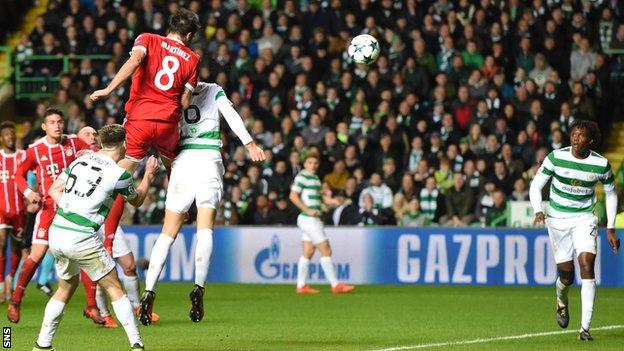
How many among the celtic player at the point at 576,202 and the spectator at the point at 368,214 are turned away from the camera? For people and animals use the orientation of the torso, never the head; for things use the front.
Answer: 0

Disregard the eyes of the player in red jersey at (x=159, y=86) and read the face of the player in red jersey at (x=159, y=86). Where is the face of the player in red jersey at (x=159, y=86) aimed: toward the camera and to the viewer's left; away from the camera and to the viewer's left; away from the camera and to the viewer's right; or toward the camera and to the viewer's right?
away from the camera and to the viewer's right

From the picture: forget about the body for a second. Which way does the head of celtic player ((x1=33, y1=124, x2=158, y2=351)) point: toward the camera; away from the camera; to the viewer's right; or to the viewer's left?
away from the camera

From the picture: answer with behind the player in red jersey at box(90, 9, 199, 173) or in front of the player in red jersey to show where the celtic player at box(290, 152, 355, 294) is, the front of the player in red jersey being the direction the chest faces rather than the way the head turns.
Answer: in front

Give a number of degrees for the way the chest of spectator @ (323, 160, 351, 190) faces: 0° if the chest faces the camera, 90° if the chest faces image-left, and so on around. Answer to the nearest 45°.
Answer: approximately 0°

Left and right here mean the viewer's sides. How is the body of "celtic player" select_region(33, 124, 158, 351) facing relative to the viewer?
facing away from the viewer and to the right of the viewer

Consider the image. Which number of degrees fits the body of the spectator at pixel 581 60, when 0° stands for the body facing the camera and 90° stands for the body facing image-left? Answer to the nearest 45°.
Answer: approximately 0°

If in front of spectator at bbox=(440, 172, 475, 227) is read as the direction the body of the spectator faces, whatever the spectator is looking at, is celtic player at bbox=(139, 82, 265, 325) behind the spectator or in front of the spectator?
in front

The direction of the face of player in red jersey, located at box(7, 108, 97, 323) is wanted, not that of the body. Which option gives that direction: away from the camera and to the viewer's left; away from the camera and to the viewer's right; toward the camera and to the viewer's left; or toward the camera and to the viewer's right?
toward the camera and to the viewer's right

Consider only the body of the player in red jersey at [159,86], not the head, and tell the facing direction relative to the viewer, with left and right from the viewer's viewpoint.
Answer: facing away from the viewer
